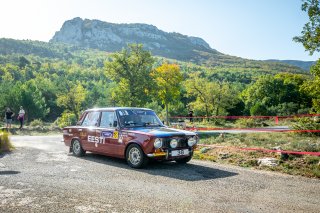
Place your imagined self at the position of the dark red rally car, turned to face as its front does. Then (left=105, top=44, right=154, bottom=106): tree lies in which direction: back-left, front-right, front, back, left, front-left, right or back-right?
back-left

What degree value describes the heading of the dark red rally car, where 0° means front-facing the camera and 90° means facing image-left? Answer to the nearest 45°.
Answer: approximately 315°
